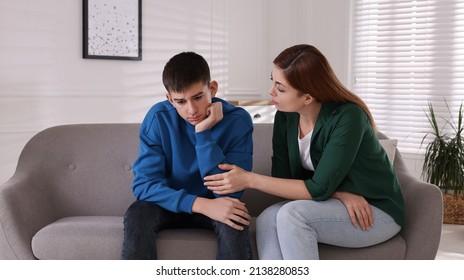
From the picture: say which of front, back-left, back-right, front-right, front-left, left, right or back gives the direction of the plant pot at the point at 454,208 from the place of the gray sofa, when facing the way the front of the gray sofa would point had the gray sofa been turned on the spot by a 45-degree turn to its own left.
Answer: left

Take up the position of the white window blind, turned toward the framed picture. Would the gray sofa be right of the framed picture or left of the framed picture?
left

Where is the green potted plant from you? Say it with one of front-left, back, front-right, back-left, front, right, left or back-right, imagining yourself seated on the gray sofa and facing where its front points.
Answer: back-left

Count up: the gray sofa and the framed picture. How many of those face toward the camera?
2

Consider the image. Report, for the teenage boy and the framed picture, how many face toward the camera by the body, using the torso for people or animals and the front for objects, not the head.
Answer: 2

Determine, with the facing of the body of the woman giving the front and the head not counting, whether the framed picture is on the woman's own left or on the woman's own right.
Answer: on the woman's own right

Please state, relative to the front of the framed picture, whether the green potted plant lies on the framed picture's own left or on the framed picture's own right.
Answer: on the framed picture's own left

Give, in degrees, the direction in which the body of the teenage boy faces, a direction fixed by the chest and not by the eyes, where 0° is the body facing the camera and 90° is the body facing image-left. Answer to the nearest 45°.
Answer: approximately 0°

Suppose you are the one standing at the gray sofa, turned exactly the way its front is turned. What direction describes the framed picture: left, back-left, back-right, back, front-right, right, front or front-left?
back

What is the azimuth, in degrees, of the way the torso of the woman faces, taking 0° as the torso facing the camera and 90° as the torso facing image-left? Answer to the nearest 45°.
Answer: approximately 45°
